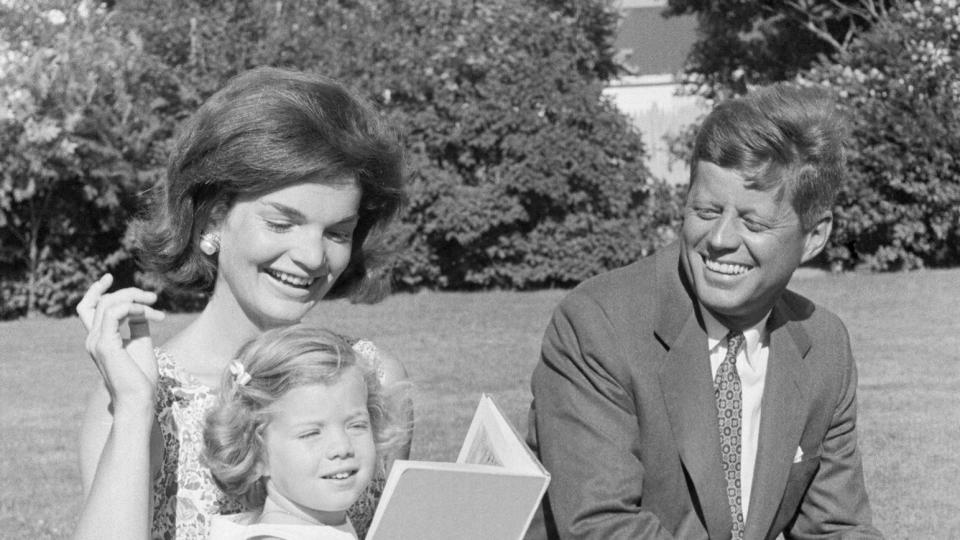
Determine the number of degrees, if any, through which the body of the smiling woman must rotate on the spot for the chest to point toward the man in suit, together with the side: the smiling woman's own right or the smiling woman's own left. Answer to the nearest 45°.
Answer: approximately 45° to the smiling woman's own left

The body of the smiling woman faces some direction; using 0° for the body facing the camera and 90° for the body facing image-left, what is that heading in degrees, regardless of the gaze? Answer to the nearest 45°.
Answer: approximately 315°

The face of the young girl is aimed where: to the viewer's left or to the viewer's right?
to the viewer's right

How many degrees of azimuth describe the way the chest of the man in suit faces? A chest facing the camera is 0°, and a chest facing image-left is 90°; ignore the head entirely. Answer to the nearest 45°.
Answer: approximately 0°

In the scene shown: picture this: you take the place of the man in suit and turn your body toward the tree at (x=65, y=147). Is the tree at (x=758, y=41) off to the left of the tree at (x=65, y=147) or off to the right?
right

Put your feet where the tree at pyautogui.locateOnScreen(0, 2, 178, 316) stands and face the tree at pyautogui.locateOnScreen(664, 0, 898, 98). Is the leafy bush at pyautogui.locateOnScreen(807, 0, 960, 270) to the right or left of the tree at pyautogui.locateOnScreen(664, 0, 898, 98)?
right

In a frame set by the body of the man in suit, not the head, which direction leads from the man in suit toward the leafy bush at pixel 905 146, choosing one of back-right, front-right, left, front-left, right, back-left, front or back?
back

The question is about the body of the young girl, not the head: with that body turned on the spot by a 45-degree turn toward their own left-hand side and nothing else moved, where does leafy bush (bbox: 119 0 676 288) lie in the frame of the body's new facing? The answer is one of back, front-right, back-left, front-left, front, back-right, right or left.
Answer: left

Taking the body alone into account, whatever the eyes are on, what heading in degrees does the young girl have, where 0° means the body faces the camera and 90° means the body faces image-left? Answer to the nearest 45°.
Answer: approximately 315°

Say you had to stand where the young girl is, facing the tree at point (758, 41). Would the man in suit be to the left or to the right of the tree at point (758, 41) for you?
right

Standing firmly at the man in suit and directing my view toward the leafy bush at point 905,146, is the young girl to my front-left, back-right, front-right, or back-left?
back-left
